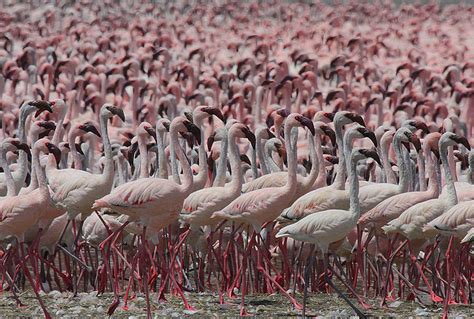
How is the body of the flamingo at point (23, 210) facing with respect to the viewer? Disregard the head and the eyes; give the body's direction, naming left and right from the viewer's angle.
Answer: facing to the right of the viewer

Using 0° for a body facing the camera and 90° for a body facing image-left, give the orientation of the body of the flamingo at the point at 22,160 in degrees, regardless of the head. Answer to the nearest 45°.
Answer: approximately 270°

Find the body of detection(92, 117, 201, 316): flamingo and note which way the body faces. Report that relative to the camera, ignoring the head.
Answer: to the viewer's right

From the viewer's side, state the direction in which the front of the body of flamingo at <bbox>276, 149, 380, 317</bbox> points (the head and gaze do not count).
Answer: to the viewer's right

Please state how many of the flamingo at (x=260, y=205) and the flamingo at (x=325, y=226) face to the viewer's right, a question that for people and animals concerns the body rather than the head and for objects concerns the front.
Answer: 2

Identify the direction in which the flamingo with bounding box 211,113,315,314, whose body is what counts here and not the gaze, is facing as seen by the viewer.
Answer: to the viewer's right

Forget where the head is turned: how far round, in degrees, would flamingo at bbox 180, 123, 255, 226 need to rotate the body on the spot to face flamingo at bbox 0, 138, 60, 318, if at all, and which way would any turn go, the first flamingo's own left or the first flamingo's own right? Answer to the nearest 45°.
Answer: approximately 180°

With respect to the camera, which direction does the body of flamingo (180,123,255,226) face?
to the viewer's right
